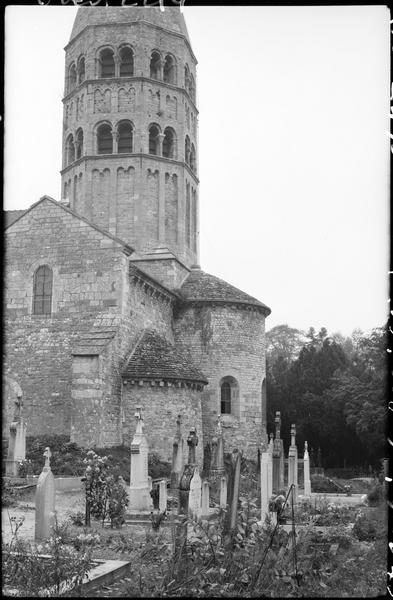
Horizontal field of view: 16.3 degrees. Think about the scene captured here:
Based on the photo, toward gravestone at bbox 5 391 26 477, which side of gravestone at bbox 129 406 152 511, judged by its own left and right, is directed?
right

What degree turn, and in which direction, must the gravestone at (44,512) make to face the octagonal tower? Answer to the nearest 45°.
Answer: approximately 135° to its left

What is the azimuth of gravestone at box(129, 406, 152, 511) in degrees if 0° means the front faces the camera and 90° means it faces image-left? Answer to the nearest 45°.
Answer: approximately 45°

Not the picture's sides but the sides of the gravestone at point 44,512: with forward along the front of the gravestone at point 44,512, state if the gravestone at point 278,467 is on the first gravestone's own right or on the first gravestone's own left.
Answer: on the first gravestone's own left

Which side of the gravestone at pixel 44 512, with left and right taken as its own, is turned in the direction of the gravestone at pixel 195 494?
left

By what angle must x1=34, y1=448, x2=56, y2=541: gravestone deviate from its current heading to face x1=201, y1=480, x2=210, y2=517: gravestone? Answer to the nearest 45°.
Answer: approximately 90° to its left

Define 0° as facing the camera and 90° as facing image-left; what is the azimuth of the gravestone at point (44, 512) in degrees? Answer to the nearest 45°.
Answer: approximately 315°

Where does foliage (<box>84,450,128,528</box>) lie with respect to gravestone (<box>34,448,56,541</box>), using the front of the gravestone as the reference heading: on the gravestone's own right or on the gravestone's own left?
on the gravestone's own left

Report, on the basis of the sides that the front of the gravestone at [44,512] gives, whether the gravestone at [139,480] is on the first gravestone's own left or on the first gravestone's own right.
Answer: on the first gravestone's own left

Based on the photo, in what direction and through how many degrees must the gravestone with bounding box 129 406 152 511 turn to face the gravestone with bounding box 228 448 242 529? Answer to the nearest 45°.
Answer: approximately 45° to its left

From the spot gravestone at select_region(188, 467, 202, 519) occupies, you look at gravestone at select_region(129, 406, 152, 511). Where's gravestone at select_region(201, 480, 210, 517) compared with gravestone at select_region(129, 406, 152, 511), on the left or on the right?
right
